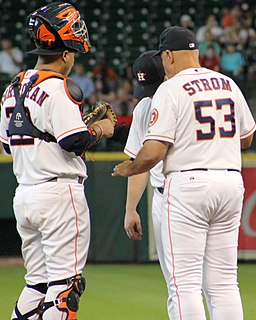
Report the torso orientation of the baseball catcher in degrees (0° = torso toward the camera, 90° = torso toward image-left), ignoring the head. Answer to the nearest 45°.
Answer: approximately 225°
